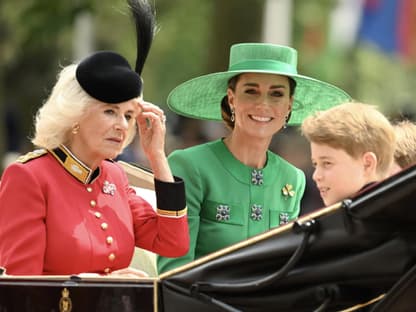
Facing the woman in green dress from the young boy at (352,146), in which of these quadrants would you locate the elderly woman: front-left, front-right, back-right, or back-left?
front-left

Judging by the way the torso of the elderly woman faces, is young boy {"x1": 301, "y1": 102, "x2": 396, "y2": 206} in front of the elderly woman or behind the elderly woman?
in front

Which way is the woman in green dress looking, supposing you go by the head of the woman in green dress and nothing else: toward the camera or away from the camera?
toward the camera

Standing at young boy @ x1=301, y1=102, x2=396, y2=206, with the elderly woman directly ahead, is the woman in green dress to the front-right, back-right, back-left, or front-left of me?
front-right

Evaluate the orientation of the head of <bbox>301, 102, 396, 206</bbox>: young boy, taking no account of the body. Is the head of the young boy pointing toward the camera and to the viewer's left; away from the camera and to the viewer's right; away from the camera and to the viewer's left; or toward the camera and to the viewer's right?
toward the camera and to the viewer's left

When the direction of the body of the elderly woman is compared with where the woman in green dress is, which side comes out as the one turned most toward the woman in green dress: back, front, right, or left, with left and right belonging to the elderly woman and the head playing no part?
left

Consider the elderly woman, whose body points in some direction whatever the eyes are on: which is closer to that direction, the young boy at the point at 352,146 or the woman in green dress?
the young boy

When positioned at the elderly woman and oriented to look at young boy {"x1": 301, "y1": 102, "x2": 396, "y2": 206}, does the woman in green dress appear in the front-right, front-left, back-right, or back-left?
front-left

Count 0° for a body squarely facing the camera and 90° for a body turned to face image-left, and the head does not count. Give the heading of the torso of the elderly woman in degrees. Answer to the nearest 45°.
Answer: approximately 315°

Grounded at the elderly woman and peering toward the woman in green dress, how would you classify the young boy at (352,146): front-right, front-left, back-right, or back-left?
front-right

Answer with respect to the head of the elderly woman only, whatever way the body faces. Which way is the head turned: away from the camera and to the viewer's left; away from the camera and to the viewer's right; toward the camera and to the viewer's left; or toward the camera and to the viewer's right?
toward the camera and to the viewer's right
